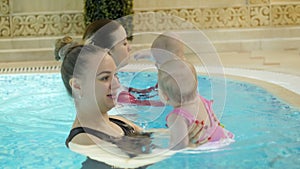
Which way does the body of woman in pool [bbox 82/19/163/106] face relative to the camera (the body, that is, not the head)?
to the viewer's right

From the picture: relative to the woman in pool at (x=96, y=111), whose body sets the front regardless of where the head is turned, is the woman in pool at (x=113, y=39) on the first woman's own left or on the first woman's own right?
on the first woman's own left

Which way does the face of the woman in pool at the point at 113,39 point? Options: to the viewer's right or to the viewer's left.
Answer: to the viewer's right

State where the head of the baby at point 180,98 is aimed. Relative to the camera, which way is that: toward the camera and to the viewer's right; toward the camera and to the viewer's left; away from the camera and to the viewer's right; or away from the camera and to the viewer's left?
away from the camera and to the viewer's left

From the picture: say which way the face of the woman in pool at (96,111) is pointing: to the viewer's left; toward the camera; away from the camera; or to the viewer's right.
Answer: to the viewer's right

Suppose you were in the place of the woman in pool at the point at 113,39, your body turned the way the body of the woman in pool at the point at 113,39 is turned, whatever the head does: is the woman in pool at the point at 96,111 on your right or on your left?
on your right

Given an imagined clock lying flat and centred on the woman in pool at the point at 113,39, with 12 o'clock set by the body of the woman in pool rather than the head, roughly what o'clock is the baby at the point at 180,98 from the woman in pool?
The baby is roughly at 2 o'clock from the woman in pool.

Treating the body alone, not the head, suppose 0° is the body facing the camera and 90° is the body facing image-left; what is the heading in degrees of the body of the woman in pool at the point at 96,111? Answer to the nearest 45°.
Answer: approximately 315°
